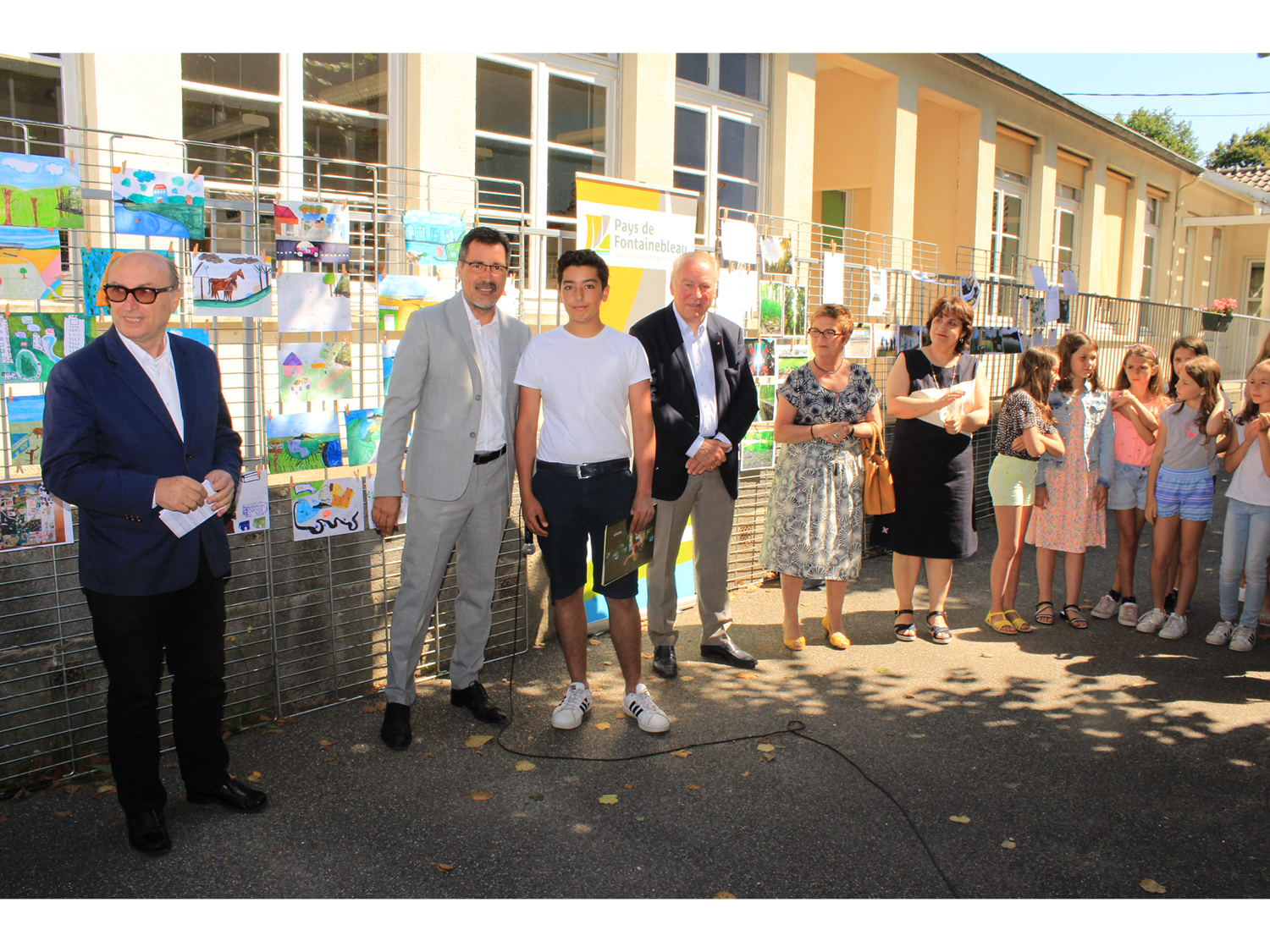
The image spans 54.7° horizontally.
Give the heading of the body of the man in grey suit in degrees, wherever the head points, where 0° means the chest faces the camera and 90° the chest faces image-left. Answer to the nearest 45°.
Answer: approximately 315°

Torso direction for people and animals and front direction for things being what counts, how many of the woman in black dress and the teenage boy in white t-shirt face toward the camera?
2

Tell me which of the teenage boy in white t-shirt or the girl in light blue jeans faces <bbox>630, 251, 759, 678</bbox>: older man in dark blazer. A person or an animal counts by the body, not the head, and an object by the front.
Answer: the girl in light blue jeans

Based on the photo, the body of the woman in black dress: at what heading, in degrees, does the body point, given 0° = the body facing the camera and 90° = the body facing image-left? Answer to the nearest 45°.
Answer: approximately 0°

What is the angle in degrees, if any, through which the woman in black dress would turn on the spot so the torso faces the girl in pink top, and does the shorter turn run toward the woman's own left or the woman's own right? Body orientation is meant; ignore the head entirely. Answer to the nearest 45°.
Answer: approximately 135° to the woman's own left

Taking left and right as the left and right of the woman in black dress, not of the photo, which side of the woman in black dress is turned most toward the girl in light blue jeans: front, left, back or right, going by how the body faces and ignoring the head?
left
